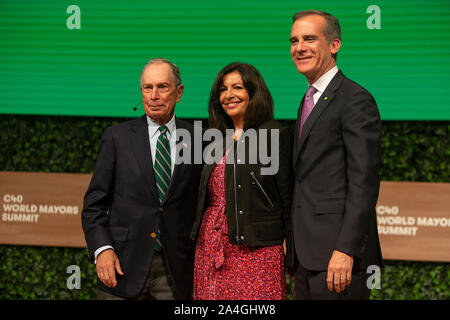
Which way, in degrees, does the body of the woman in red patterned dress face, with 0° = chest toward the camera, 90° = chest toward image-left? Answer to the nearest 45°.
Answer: approximately 45°
